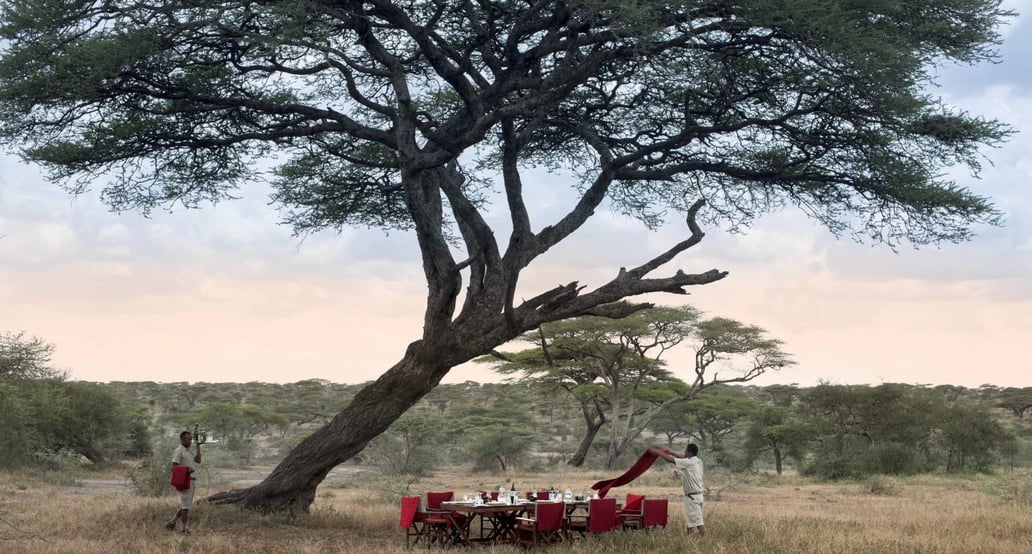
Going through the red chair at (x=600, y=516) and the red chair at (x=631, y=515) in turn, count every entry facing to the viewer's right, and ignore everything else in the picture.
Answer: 0

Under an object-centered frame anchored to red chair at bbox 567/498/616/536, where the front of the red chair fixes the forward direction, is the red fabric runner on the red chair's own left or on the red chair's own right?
on the red chair's own right

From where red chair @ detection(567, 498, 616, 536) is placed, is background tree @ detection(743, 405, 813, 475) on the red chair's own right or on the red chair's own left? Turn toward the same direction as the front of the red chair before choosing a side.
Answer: on the red chair's own right

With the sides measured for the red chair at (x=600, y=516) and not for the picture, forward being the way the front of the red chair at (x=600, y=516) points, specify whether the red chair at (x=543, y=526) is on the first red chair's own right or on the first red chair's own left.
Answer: on the first red chair's own left

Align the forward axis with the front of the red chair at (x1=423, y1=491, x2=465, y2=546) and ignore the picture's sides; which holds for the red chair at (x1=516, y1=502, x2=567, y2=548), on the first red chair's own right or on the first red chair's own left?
on the first red chair's own left

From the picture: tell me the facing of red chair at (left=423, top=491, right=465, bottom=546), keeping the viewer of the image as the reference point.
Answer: facing away from the viewer and to the right of the viewer

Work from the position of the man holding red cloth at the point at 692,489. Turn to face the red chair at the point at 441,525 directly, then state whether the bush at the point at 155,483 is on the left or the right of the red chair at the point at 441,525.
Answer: right
